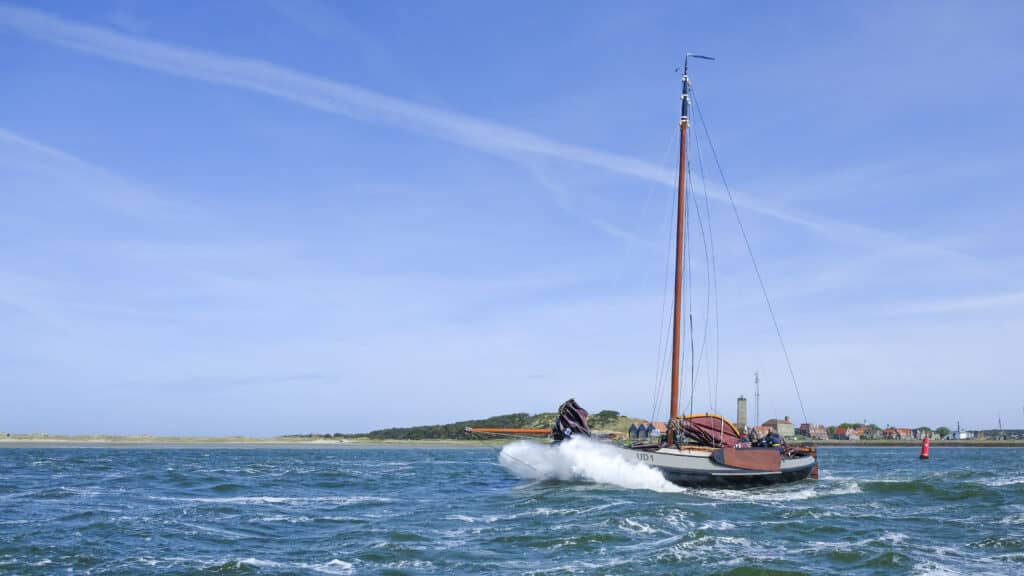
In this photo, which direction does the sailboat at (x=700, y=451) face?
to the viewer's left
